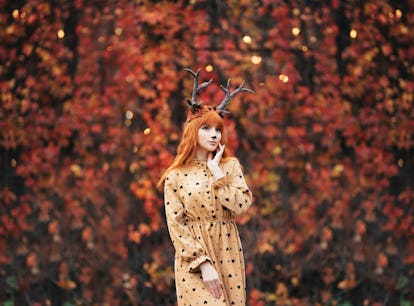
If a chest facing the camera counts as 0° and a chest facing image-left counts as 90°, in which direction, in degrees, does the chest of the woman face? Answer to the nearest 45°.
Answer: approximately 315°
